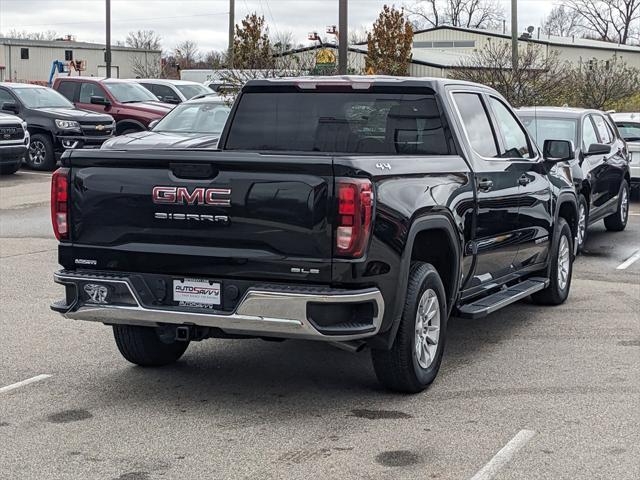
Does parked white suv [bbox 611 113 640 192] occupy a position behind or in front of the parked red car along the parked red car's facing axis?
in front

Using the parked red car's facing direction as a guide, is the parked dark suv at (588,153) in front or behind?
in front

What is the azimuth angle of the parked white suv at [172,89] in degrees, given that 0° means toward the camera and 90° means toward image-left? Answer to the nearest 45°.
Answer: approximately 315°

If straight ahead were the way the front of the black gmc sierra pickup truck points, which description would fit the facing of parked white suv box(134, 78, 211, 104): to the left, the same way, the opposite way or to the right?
to the right

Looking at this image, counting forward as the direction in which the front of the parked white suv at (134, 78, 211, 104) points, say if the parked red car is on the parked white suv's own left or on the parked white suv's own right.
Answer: on the parked white suv's own right
